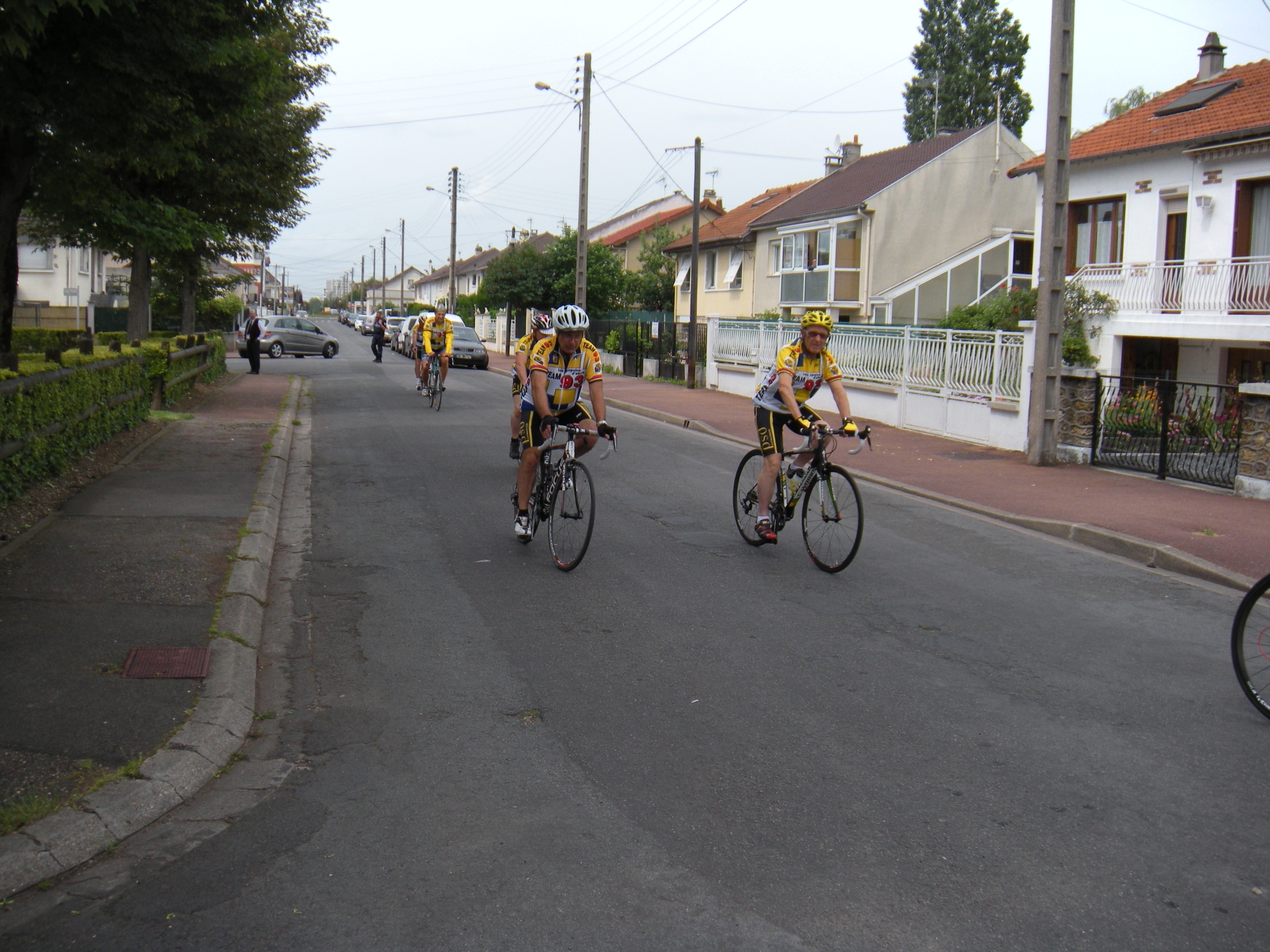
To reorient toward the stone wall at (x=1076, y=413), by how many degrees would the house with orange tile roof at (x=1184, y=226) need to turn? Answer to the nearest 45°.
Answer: approximately 45° to its left

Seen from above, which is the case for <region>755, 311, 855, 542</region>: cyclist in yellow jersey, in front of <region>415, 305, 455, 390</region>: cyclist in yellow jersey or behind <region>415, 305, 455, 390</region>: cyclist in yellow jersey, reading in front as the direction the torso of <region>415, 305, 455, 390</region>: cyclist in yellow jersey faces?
in front

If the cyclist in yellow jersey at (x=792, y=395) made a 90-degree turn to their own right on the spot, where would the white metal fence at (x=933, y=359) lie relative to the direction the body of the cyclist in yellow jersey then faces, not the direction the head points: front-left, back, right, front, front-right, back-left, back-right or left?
back-right

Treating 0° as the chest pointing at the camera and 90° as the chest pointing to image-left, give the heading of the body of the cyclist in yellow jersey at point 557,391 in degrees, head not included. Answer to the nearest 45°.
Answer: approximately 315°

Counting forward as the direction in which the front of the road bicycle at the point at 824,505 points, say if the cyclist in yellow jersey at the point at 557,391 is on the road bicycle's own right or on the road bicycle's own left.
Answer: on the road bicycle's own right

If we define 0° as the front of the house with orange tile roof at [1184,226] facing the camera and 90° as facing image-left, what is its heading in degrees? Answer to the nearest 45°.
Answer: approximately 45°

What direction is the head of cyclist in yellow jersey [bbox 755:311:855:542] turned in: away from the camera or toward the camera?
toward the camera

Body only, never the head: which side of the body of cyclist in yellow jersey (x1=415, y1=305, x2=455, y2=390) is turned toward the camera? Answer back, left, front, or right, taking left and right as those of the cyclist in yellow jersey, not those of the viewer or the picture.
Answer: front

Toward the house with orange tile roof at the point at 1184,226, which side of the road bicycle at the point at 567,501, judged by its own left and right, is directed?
left

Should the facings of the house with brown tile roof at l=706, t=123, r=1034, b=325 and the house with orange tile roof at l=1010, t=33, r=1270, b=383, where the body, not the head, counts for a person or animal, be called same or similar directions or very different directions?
same or similar directions

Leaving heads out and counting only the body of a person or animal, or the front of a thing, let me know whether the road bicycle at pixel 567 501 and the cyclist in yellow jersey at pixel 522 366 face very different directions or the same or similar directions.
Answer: same or similar directions

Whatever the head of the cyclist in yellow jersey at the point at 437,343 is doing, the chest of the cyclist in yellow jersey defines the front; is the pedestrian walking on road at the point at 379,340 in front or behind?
behind

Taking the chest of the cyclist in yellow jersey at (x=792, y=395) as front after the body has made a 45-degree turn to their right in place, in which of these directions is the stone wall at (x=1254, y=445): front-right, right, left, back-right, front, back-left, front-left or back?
back-left

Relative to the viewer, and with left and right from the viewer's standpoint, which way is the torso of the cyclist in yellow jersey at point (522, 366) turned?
facing the viewer and to the right of the viewer

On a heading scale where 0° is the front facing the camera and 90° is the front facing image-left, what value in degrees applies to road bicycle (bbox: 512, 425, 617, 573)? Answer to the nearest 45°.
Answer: approximately 315°

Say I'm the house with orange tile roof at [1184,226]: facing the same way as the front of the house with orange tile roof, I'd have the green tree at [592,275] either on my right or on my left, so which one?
on my right

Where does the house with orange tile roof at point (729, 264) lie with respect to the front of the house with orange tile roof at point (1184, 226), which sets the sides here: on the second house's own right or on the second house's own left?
on the second house's own right

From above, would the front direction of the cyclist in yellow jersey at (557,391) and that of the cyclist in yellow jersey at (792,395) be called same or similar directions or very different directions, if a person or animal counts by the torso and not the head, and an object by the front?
same or similar directions

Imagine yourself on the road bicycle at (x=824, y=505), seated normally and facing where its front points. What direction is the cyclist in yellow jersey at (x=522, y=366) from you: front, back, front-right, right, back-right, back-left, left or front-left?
back
